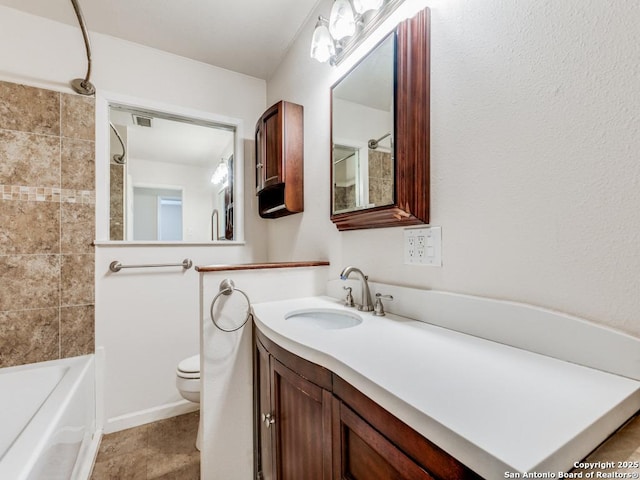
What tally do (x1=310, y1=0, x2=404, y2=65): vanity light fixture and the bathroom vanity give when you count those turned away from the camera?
0

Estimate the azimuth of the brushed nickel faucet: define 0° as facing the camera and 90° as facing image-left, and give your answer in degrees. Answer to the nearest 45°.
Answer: approximately 45°

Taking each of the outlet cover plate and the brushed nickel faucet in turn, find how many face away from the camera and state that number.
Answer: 0

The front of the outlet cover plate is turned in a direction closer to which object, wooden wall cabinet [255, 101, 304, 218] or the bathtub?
the bathtub

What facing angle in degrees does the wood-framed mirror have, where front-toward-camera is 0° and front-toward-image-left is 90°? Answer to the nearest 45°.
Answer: approximately 45°
